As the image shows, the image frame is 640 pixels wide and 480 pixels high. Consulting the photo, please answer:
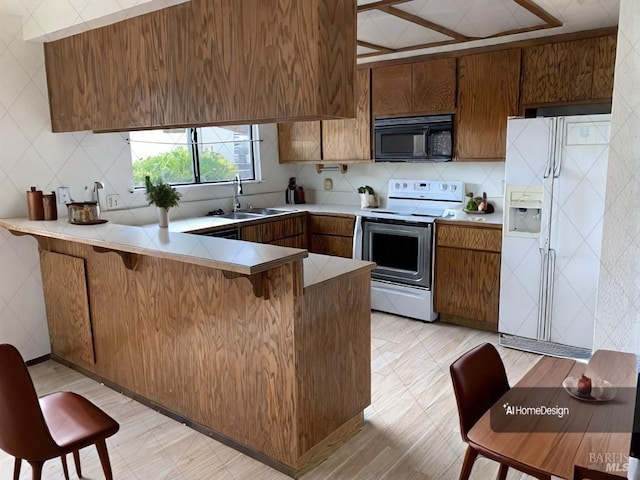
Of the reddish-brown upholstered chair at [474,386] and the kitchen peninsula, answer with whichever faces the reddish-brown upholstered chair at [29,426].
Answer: the kitchen peninsula

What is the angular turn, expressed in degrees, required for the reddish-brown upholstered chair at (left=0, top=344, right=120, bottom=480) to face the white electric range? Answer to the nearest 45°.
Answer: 0° — it already faces it

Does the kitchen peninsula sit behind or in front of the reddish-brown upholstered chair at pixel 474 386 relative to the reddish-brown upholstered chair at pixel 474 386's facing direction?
behind

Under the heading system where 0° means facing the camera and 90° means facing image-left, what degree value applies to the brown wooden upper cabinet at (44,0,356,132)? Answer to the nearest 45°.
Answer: approximately 45°

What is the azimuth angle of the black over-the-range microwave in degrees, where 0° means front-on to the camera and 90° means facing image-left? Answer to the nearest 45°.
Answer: approximately 0°

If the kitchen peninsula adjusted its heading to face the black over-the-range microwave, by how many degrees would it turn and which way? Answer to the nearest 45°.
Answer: approximately 180°

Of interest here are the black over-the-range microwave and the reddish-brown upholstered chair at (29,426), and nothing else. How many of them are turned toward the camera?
1

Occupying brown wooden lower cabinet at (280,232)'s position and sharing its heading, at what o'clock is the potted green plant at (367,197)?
The potted green plant is roughly at 10 o'clock from the brown wooden lower cabinet.
